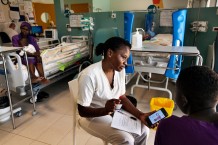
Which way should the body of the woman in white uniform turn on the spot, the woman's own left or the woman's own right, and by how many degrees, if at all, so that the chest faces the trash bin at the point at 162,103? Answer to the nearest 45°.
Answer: approximately 90° to the woman's own left

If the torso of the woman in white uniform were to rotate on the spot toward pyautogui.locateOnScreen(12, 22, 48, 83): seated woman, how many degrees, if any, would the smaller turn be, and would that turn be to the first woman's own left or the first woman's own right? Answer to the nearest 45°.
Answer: approximately 180°

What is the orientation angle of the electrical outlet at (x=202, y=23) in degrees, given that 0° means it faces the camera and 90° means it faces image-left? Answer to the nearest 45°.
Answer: approximately 0°

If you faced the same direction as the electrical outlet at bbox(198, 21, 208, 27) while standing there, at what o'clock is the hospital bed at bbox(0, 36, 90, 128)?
The hospital bed is roughly at 2 o'clock from the electrical outlet.

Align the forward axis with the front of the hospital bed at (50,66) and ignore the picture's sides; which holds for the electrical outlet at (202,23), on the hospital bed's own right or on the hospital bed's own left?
on the hospital bed's own left

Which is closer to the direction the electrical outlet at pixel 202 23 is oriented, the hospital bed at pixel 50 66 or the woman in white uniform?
the woman in white uniform

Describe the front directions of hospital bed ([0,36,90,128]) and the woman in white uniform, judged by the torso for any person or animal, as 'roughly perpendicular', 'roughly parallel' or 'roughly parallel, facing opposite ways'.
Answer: roughly perpendicular

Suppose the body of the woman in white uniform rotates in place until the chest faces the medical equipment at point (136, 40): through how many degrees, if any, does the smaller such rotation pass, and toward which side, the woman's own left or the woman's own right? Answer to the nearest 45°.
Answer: approximately 135° to the woman's own left
